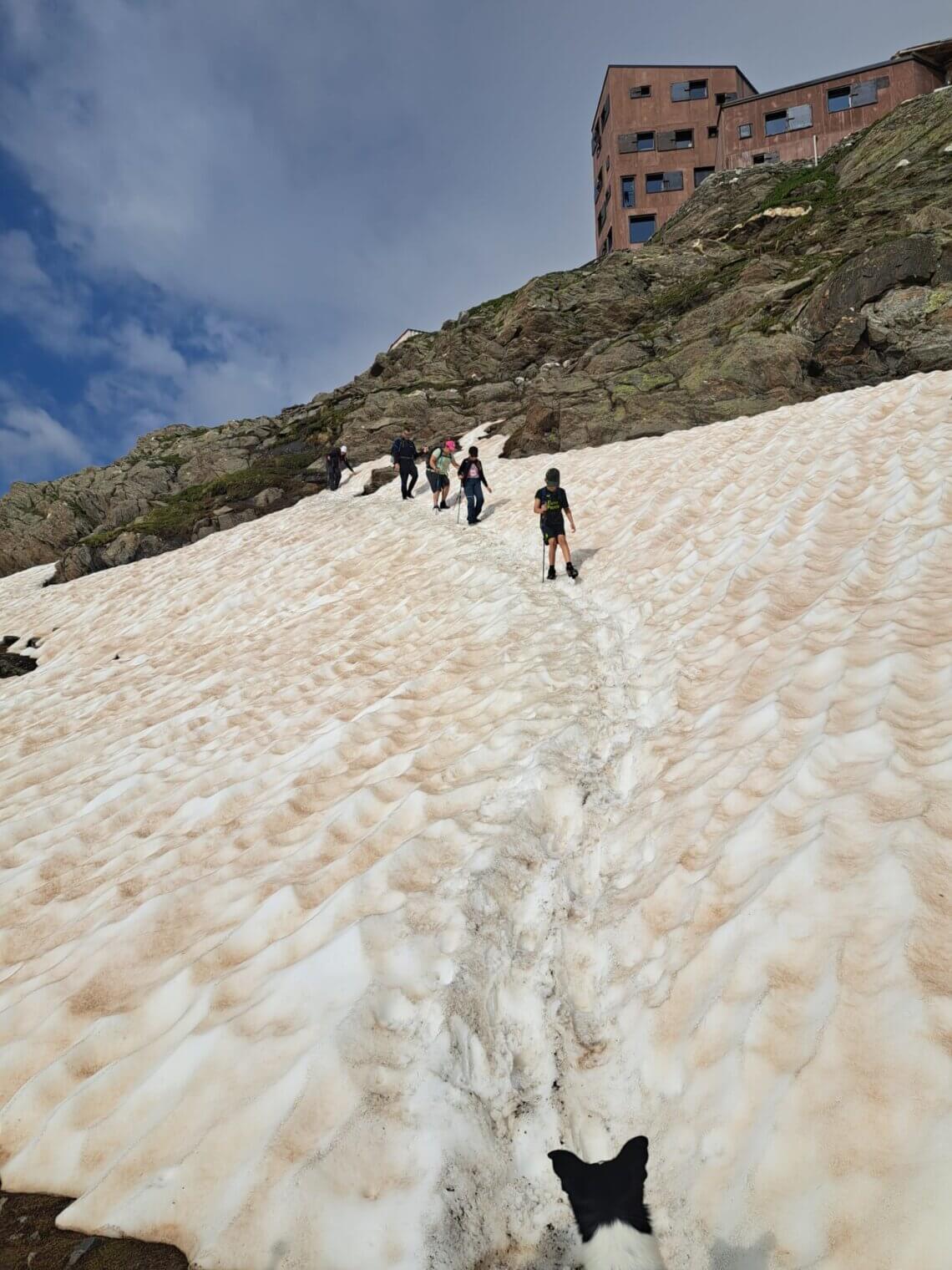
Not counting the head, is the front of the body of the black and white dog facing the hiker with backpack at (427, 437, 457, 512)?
yes

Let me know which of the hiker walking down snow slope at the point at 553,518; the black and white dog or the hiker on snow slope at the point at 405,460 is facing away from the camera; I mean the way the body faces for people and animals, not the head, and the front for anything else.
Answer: the black and white dog

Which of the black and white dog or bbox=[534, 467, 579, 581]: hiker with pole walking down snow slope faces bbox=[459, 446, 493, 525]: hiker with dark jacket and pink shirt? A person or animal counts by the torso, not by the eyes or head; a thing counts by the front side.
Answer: the black and white dog

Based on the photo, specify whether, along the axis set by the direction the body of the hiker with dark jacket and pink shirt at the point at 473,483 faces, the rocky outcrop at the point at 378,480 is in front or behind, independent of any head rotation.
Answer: behind

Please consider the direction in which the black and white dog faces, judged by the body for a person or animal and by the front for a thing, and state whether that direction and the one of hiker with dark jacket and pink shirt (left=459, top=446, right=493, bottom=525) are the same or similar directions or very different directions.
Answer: very different directions

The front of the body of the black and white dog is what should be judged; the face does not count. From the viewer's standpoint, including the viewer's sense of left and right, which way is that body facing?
facing away from the viewer

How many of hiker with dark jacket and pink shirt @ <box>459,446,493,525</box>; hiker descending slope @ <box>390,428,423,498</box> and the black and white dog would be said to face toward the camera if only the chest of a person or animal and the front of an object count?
2

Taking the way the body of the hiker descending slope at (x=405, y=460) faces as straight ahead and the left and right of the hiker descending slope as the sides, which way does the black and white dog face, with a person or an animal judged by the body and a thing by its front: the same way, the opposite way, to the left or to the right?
the opposite way

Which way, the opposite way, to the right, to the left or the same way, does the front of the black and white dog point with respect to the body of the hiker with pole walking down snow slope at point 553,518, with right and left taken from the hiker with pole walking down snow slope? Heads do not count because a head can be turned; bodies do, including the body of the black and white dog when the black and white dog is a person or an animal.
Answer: the opposite way

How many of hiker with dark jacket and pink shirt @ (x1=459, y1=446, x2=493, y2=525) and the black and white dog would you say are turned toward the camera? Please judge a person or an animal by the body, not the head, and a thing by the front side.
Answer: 1

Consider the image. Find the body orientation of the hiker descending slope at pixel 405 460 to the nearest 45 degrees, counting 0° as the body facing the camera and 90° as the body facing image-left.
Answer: approximately 0°

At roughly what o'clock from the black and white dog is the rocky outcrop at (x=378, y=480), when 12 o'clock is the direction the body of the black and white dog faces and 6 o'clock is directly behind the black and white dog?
The rocky outcrop is roughly at 12 o'clock from the black and white dog.

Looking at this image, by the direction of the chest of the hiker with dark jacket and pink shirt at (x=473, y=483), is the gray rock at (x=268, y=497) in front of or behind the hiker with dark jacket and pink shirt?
behind
